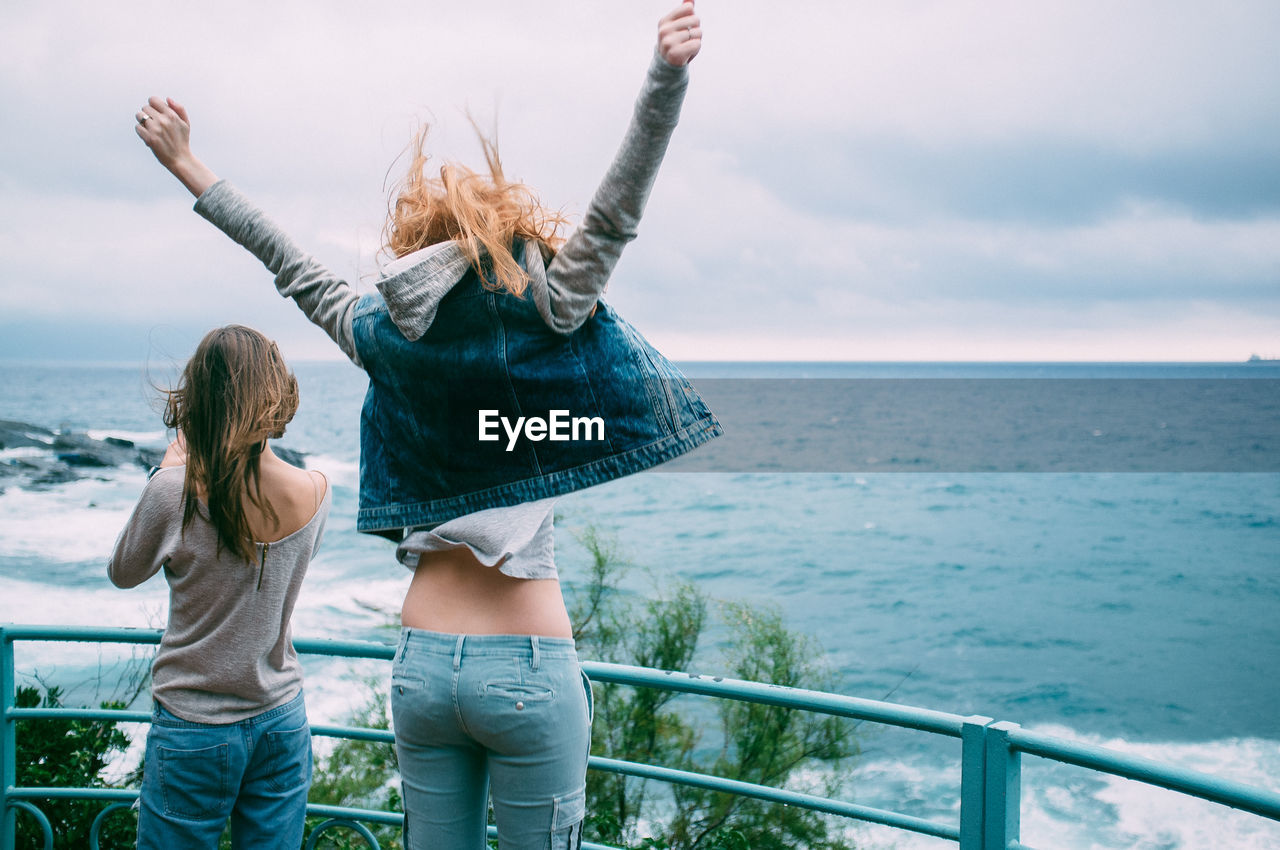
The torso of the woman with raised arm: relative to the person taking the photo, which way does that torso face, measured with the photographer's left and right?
facing away from the viewer

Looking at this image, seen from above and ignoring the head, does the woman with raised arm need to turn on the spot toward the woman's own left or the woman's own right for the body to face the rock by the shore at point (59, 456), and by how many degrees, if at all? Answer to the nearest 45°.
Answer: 0° — they already face it

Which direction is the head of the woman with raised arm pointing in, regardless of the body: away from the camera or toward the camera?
away from the camera

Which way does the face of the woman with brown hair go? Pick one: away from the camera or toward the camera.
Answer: away from the camera

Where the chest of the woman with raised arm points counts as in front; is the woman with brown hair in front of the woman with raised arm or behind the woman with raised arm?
in front

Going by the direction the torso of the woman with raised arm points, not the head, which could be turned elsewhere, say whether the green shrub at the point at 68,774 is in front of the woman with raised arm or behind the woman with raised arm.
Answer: in front
